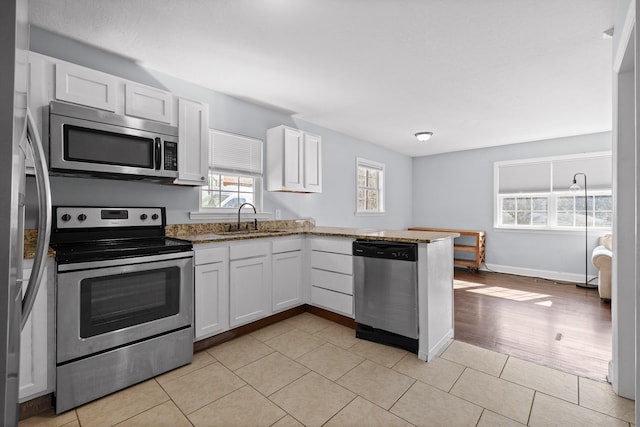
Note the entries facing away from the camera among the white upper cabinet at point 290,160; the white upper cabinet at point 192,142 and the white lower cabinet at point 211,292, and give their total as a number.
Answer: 0

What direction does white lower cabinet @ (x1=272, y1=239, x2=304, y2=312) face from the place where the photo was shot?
facing the viewer and to the right of the viewer

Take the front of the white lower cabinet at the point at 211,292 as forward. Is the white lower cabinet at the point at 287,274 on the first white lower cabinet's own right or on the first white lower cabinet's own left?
on the first white lower cabinet's own left

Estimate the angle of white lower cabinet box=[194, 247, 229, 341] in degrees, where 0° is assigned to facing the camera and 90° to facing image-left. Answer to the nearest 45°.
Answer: approximately 315°

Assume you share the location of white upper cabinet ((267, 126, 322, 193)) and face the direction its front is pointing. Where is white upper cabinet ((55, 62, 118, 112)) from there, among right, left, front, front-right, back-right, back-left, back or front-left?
right

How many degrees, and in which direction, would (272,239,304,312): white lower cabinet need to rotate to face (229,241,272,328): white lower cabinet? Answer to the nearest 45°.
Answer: approximately 90° to its right

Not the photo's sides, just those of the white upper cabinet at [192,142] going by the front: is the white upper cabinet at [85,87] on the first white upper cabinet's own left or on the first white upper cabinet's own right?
on the first white upper cabinet's own right

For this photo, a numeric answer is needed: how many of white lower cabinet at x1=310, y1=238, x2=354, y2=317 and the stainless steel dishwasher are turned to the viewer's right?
0

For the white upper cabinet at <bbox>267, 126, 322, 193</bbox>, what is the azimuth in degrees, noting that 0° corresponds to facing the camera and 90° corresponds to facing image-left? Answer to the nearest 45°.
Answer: approximately 315°

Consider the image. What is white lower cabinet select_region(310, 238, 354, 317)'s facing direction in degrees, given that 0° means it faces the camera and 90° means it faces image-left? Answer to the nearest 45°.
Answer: approximately 45°

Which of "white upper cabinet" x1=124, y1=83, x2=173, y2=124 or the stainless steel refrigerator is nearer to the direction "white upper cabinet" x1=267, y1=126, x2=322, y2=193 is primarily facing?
the stainless steel refrigerator
